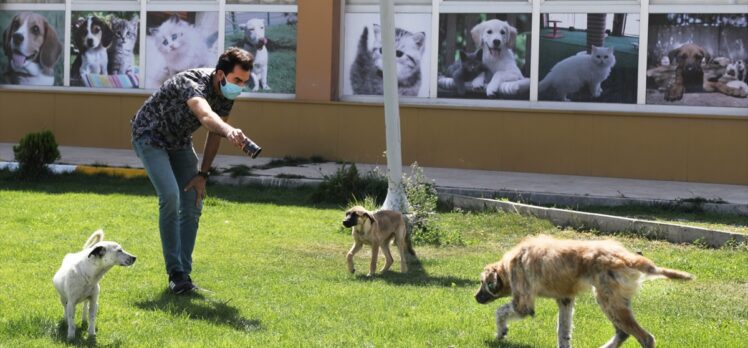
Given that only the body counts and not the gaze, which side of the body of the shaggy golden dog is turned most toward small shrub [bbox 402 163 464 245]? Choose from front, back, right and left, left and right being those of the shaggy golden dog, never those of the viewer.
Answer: right

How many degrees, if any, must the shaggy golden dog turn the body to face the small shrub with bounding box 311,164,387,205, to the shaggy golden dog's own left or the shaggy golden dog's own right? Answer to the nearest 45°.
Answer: approximately 90° to the shaggy golden dog's own right

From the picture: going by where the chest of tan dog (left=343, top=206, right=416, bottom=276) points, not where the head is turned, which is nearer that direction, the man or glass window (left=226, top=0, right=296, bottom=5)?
the man

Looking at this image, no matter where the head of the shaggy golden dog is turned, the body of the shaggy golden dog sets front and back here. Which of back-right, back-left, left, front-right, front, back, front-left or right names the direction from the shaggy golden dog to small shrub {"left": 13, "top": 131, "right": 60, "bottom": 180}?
front-right

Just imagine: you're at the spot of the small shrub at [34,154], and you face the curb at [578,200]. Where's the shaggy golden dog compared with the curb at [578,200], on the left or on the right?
right

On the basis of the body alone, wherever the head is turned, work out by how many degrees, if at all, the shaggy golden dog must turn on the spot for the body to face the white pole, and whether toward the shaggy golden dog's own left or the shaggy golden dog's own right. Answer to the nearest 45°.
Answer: approximately 90° to the shaggy golden dog's own right

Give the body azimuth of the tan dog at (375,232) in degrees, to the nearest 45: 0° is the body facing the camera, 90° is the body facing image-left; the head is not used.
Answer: approximately 45°

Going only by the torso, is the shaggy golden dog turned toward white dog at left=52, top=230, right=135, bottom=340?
yes

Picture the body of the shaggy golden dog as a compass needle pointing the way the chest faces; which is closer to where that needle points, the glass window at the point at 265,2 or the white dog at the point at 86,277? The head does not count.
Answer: the white dog

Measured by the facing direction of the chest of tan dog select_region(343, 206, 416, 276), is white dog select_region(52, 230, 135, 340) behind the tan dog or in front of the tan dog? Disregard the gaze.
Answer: in front

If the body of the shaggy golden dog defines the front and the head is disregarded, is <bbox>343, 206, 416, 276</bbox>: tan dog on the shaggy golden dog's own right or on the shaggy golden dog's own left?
on the shaggy golden dog's own right

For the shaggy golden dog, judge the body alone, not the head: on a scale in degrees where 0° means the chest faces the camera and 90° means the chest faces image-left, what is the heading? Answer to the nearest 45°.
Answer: approximately 90°

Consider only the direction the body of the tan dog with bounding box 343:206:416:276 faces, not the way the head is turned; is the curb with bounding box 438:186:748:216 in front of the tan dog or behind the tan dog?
behind
